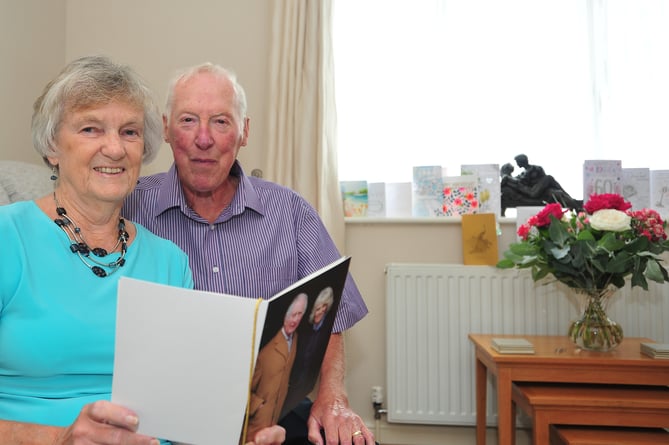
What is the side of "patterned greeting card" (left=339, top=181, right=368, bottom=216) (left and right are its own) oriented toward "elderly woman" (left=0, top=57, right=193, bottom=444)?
front

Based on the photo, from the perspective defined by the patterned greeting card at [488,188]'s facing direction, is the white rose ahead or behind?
ahead

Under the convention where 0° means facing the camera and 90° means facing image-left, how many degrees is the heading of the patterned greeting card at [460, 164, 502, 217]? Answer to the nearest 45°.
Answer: approximately 0°

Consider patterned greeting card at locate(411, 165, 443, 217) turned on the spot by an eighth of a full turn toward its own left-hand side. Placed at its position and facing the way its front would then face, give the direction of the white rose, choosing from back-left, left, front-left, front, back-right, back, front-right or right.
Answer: front
